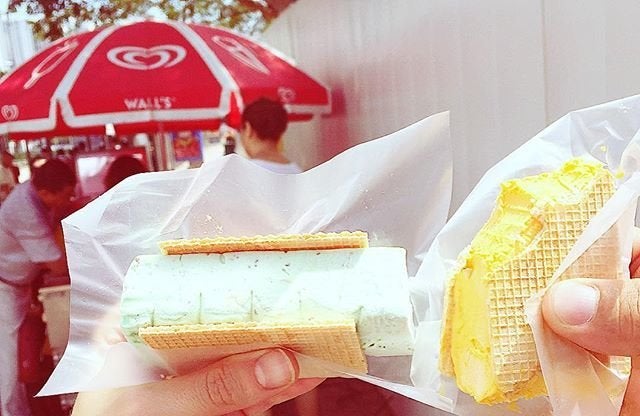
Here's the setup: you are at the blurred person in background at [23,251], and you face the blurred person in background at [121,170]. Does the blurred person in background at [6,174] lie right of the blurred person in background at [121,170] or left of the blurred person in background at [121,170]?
left

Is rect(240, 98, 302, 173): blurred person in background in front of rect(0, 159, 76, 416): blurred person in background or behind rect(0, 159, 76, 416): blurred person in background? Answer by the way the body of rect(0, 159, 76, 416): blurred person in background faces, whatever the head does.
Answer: in front

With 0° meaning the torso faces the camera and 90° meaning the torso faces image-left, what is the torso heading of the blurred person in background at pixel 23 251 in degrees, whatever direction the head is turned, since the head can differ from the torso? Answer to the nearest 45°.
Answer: approximately 270°
